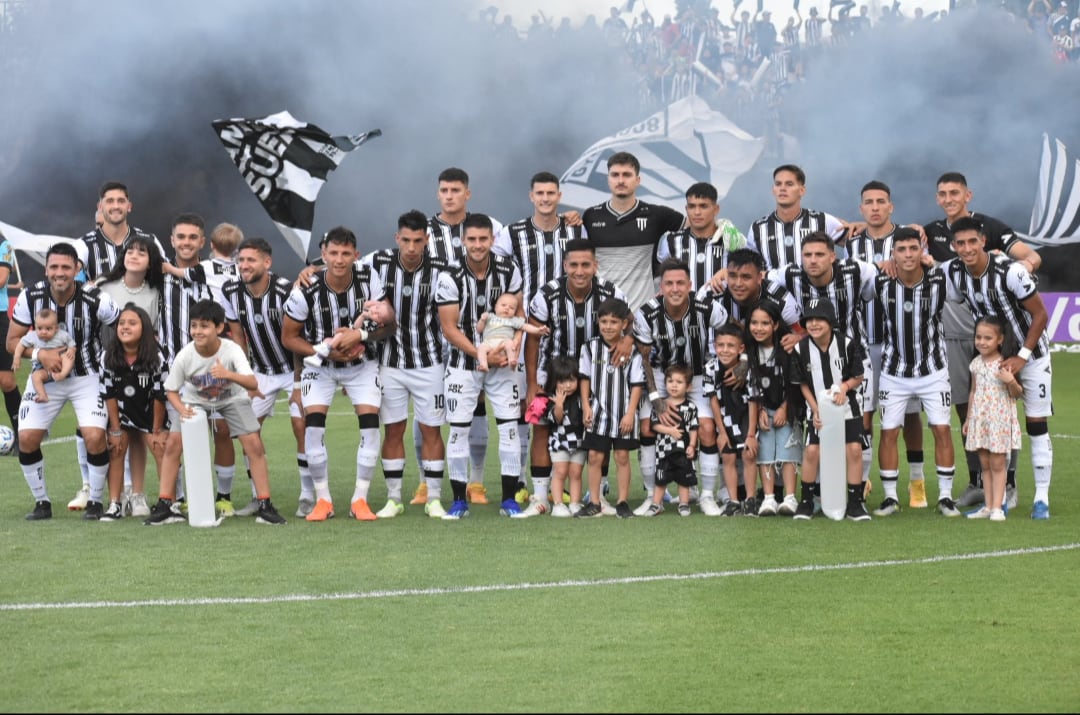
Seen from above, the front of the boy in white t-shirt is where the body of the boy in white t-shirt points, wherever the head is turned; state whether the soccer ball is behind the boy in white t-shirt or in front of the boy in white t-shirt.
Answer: behind

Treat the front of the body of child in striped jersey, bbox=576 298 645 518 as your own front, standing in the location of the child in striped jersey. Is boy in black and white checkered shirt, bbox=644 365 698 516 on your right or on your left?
on your left

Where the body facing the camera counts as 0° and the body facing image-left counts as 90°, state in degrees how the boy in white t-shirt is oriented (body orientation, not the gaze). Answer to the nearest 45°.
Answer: approximately 0°

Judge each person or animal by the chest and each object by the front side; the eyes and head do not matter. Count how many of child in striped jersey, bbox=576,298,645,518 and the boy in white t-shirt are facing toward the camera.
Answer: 2

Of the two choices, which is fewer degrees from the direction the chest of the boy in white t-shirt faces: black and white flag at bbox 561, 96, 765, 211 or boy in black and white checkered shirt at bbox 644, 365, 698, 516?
the boy in black and white checkered shirt

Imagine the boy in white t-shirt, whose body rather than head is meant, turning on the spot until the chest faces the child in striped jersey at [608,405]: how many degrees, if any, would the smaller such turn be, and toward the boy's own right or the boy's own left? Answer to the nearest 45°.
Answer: approximately 90° to the boy's own left

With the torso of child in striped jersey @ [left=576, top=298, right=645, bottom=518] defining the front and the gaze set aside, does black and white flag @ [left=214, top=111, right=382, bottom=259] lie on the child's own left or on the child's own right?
on the child's own right

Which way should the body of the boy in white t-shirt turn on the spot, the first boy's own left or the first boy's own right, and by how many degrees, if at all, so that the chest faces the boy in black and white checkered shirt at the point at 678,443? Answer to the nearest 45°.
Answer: approximately 90° to the first boy's own left

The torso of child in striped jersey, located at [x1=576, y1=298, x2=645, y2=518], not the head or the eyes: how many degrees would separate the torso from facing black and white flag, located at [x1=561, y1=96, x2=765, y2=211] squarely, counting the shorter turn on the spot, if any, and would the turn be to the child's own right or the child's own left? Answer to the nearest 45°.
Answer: approximately 180°

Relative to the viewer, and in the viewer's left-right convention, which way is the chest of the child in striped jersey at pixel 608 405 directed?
facing the viewer

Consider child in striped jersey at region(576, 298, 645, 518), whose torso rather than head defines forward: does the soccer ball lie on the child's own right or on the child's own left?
on the child's own right
